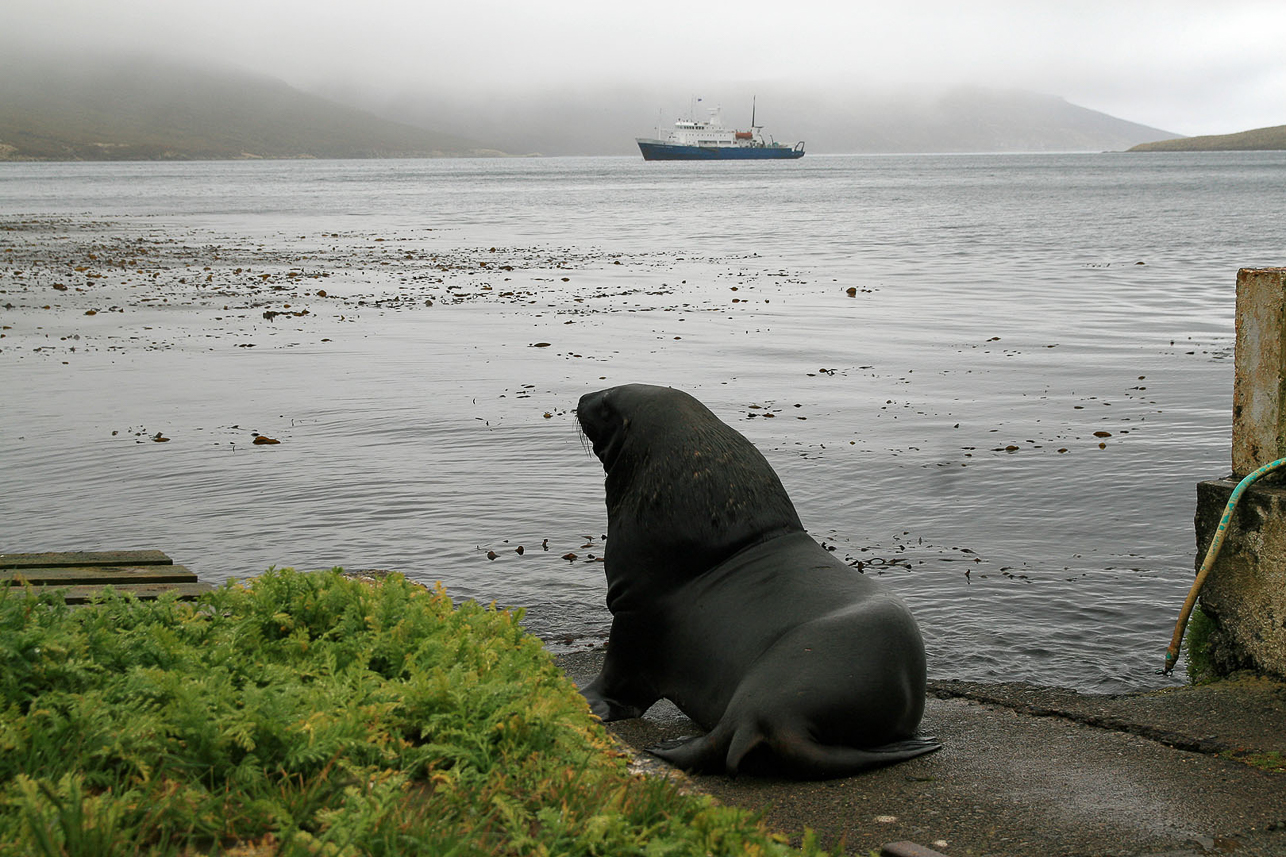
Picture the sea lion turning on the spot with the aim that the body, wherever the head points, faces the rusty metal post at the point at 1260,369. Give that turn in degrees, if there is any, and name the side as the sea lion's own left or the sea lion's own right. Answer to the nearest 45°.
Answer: approximately 135° to the sea lion's own right

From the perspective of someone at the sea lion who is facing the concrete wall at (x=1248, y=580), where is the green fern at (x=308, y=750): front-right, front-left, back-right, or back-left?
back-right

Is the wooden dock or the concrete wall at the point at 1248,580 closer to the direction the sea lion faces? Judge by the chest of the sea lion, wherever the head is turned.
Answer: the wooden dock

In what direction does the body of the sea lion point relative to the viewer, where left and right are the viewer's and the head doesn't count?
facing away from the viewer and to the left of the viewer

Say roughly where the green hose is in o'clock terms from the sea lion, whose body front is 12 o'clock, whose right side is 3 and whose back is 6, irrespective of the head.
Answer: The green hose is roughly at 4 o'clock from the sea lion.
